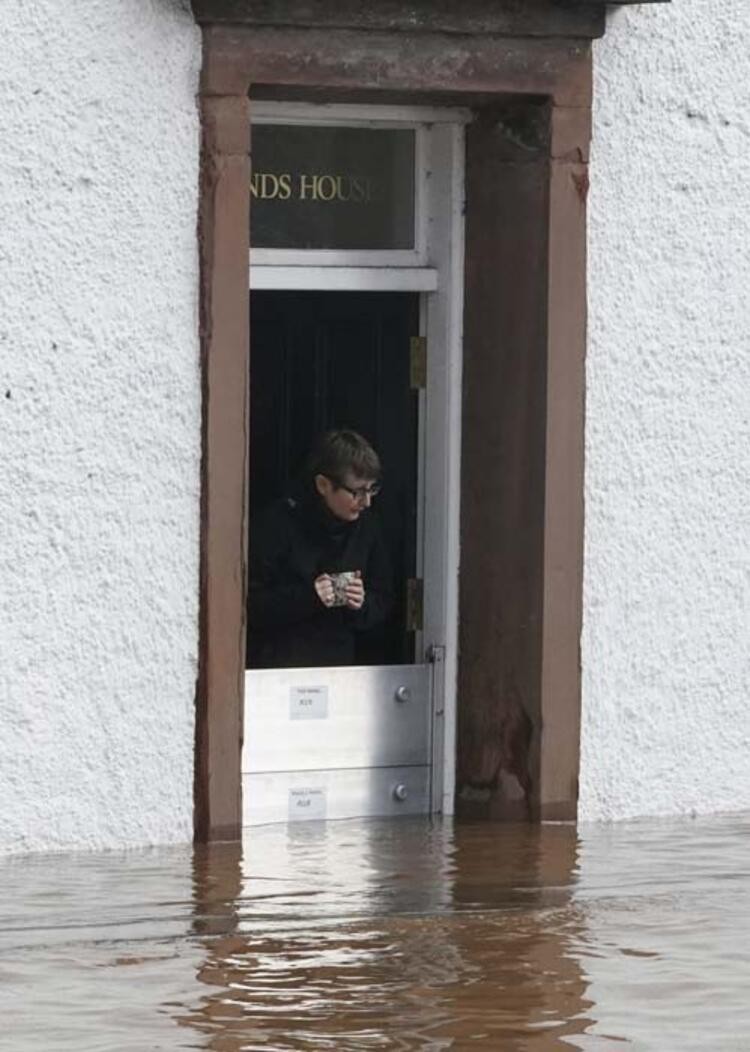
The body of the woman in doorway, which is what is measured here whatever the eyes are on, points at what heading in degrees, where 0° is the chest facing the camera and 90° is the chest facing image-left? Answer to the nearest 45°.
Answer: approximately 315°
